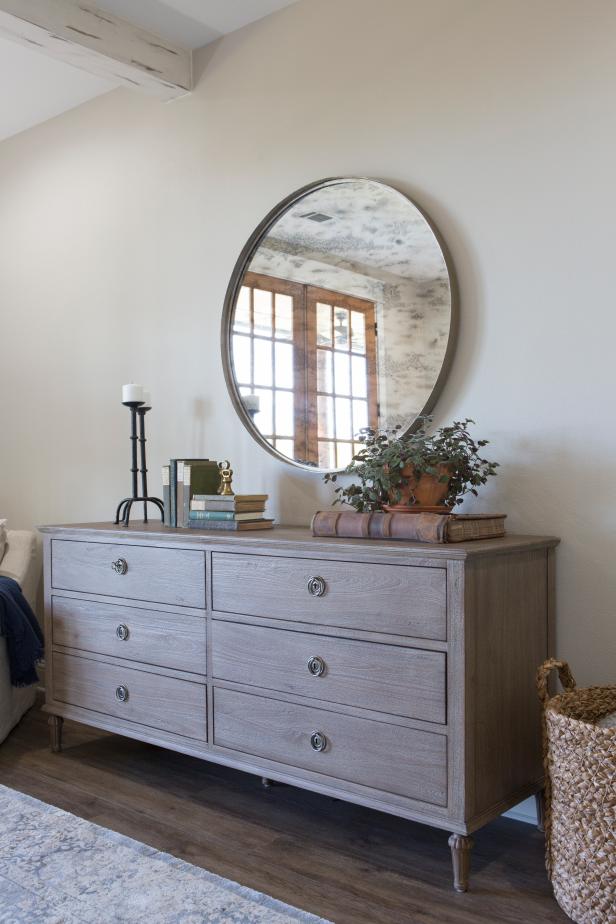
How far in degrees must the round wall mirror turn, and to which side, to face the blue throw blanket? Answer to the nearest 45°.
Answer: approximately 45° to its right

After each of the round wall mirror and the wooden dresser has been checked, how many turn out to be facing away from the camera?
0

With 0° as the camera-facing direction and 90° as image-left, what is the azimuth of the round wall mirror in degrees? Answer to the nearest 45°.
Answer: approximately 45°

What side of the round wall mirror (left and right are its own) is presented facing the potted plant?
left

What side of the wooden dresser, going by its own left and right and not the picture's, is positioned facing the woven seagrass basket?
left

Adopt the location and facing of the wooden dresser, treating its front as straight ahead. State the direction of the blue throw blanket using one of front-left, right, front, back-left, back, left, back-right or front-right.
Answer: right

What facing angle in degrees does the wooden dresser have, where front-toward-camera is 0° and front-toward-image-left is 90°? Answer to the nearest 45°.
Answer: approximately 45°

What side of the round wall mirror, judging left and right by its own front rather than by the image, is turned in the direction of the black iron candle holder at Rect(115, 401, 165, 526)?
right
